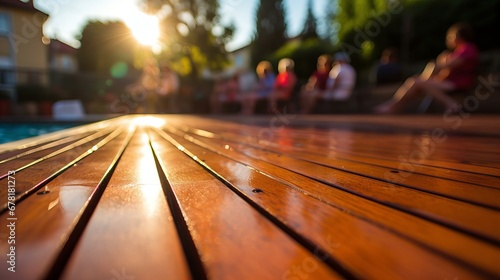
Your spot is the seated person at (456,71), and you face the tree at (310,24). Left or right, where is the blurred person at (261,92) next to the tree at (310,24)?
left

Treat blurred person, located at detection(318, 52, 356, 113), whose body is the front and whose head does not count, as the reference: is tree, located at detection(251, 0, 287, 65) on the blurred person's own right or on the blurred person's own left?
on the blurred person's own right

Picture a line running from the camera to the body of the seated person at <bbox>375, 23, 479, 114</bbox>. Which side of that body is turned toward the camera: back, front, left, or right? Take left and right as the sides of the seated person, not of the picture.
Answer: left

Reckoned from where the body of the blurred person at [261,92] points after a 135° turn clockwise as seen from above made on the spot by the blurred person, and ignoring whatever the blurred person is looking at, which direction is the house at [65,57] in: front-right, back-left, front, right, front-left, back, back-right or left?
left
